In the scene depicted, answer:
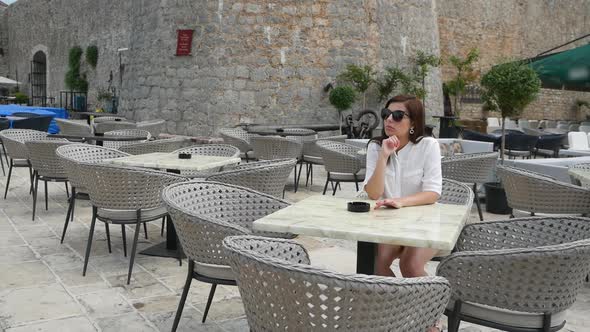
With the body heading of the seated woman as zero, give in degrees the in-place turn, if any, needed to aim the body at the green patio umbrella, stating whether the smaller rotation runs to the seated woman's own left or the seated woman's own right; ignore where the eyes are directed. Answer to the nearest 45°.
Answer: approximately 135° to the seated woman's own right

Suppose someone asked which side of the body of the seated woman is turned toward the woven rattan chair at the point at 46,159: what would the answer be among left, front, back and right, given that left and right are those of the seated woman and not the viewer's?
right

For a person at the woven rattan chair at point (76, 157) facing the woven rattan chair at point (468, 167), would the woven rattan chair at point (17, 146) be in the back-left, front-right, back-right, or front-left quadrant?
back-left

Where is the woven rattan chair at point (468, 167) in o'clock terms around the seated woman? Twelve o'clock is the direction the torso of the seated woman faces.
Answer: The woven rattan chair is roughly at 5 o'clock from the seated woman.

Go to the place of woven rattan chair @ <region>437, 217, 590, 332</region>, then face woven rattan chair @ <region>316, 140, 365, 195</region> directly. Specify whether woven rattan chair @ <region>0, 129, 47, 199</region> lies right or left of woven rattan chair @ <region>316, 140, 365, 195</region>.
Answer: left

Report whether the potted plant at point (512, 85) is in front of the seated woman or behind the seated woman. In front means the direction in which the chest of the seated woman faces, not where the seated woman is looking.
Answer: behind

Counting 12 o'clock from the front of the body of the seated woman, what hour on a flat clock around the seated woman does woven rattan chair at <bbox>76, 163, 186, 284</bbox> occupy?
The woven rattan chair is roughly at 2 o'clock from the seated woman.

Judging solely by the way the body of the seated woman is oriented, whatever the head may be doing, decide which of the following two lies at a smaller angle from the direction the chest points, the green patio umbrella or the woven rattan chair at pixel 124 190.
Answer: the woven rattan chair

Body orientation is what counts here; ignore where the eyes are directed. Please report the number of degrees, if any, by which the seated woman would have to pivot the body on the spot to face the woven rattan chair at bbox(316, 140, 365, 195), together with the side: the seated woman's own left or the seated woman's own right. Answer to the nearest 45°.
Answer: approximately 135° to the seated woman's own right

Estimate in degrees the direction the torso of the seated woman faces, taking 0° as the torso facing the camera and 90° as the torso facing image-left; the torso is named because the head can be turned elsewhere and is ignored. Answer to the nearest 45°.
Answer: approximately 45°

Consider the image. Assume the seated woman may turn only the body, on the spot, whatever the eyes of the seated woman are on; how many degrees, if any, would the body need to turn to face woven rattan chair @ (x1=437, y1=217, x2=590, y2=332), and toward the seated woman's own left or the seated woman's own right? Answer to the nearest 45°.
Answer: approximately 90° to the seated woman's own left

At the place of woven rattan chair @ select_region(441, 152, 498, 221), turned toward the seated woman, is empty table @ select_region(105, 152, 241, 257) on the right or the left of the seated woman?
right

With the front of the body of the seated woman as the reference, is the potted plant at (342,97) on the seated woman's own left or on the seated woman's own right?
on the seated woman's own right

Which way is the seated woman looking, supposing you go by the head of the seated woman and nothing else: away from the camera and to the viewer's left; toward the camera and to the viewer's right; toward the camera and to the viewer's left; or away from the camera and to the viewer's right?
toward the camera and to the viewer's left

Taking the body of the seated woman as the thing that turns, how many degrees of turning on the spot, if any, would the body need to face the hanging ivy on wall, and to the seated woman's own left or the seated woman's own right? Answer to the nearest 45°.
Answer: approximately 90° to the seated woman's own right
